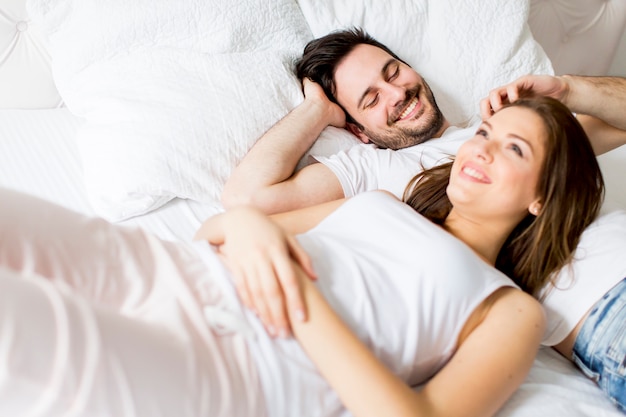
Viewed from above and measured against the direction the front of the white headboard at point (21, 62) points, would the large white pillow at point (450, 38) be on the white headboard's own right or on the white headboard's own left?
on the white headboard's own left

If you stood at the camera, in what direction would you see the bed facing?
facing the viewer

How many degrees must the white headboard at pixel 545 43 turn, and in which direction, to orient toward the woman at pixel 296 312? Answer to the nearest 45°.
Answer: approximately 45° to its right

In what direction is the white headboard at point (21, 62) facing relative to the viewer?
toward the camera

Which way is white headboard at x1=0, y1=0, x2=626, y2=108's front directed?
toward the camera

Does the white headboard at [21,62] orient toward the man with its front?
no

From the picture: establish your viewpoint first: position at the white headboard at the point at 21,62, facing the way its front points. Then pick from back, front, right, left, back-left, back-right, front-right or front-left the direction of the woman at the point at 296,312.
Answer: front
